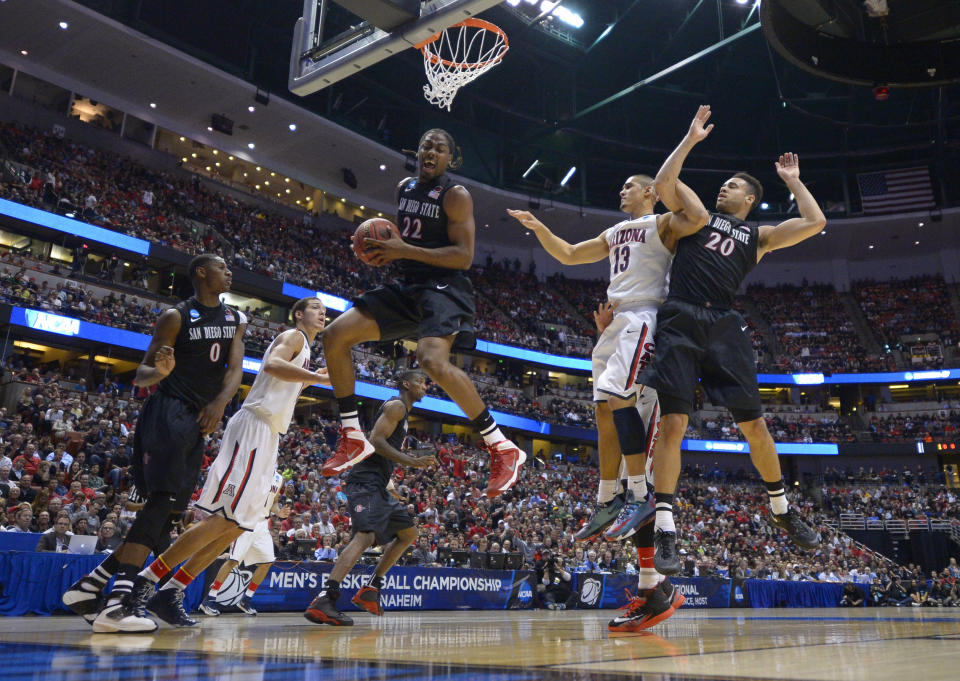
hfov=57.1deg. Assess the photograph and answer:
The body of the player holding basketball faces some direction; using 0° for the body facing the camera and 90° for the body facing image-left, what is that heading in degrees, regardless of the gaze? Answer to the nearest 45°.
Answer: approximately 45°

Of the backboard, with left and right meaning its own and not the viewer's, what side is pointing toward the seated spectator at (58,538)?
left

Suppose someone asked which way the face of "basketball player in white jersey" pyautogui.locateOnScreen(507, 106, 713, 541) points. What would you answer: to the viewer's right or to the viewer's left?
to the viewer's left

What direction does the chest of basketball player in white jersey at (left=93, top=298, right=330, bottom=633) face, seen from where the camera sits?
to the viewer's right

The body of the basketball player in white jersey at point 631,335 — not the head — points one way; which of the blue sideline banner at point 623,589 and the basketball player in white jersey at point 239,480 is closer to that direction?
the basketball player in white jersey

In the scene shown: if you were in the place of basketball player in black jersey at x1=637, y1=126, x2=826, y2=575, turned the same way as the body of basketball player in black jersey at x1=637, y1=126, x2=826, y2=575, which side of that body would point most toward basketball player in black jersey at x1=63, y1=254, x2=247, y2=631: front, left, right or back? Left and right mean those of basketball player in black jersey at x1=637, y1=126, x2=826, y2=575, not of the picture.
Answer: right

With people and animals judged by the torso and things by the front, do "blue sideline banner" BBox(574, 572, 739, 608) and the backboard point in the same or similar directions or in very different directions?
very different directions
